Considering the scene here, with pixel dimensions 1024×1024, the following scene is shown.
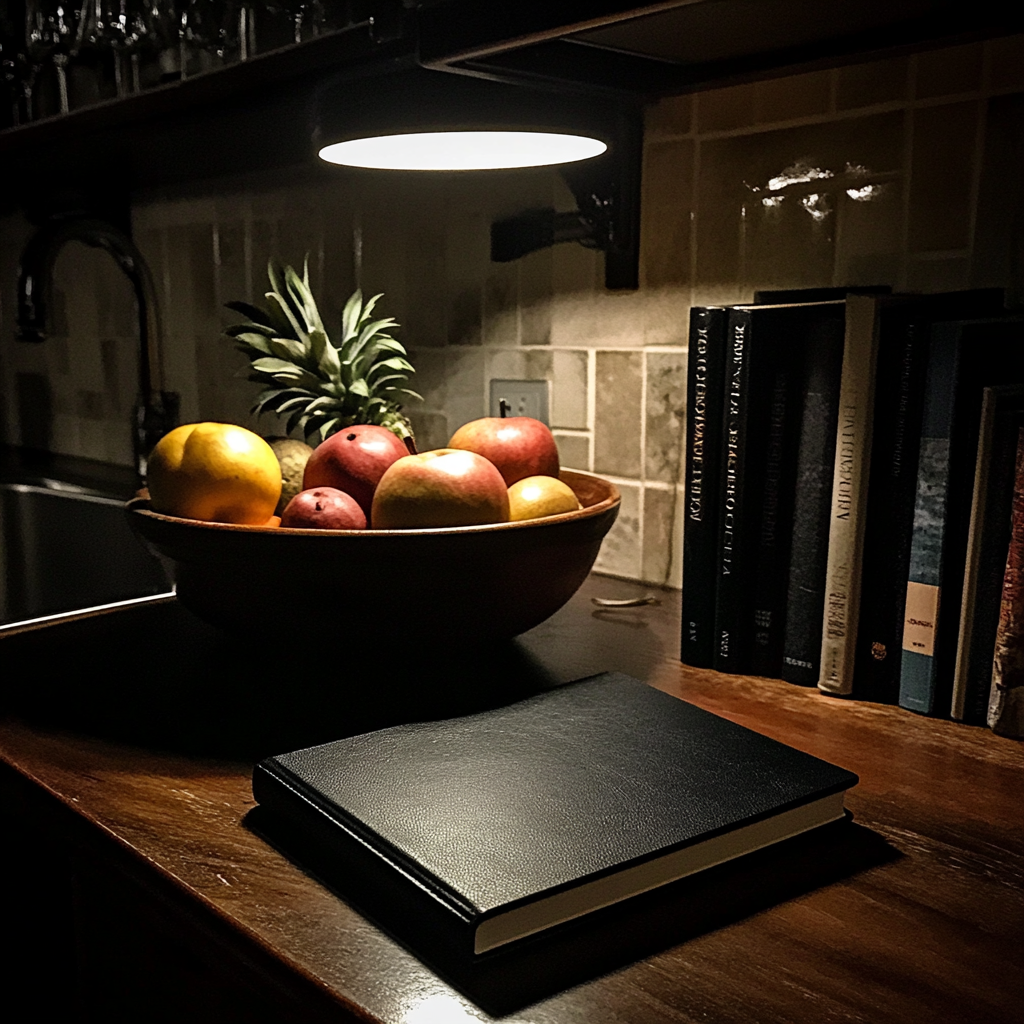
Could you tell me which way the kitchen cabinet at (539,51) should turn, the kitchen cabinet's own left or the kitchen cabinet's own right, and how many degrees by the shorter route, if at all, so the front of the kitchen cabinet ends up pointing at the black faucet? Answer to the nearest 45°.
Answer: approximately 90° to the kitchen cabinet's own right

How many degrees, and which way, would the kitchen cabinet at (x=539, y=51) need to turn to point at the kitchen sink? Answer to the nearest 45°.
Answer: approximately 90° to its right

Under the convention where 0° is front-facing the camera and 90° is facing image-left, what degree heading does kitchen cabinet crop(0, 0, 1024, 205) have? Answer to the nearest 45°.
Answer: approximately 45°
